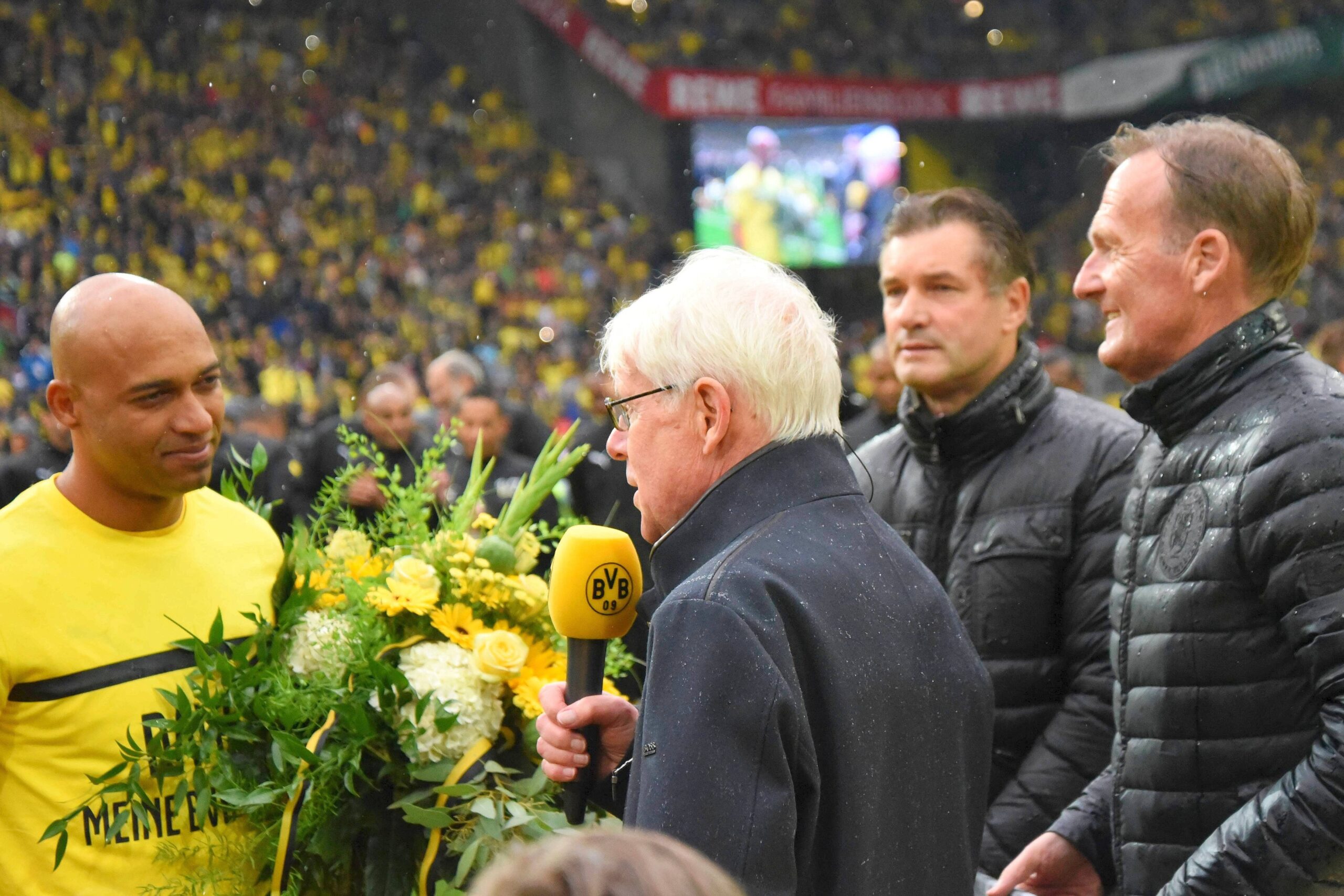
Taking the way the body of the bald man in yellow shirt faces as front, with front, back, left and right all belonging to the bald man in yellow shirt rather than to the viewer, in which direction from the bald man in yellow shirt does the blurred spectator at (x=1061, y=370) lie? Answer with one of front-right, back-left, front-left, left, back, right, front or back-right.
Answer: left

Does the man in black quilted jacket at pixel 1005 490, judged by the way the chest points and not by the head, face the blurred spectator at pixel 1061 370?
no

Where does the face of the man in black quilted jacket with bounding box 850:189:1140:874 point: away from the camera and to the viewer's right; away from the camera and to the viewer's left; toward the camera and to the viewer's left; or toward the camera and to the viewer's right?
toward the camera and to the viewer's left

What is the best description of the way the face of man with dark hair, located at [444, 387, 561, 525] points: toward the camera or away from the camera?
toward the camera

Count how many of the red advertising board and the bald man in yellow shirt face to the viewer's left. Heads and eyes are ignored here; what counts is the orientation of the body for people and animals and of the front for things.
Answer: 0

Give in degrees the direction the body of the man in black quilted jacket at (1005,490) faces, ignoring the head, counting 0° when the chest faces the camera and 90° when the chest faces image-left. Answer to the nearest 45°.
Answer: approximately 45°

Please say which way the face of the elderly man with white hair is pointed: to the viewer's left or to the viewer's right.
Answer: to the viewer's left

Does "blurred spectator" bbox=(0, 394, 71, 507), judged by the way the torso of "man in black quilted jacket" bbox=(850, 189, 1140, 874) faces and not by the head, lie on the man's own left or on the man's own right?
on the man's own right

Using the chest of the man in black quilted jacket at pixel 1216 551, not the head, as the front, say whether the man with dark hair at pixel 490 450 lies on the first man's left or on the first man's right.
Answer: on the first man's right

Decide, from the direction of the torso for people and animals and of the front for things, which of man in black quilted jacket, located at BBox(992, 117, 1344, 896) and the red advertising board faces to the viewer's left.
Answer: the man in black quilted jacket

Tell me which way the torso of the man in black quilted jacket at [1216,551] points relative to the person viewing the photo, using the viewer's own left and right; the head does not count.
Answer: facing to the left of the viewer

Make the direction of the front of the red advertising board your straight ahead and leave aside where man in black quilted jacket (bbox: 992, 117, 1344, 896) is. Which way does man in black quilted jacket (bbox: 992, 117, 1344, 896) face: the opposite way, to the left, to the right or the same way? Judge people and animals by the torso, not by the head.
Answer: to the right

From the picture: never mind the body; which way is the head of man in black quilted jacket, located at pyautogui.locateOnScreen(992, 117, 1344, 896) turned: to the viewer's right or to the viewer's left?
to the viewer's left

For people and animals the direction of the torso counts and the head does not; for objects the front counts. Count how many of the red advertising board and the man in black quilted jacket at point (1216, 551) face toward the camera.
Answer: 1

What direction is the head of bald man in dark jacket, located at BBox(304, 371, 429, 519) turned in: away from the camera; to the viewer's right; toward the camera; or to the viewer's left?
toward the camera

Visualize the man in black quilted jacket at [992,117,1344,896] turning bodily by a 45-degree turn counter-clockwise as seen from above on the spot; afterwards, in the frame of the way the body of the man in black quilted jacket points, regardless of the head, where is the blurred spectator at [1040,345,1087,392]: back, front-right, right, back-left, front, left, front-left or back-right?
back-right

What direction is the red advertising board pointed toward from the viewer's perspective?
toward the camera

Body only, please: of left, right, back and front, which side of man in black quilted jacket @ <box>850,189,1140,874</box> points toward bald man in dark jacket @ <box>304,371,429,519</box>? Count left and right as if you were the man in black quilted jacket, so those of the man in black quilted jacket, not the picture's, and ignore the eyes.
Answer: right
